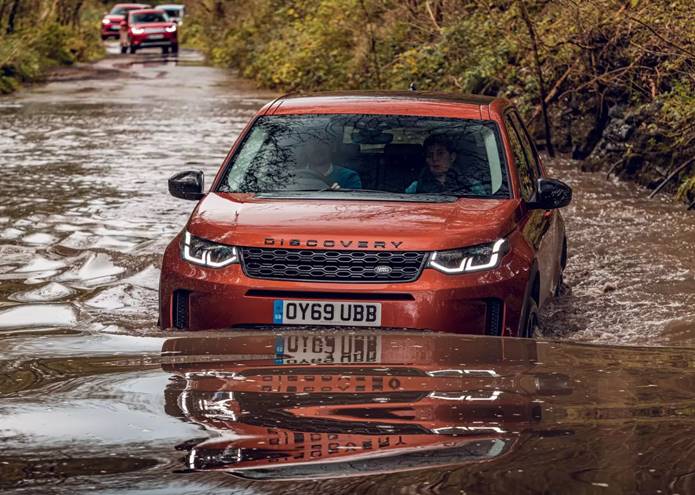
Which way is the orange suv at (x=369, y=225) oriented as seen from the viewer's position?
toward the camera
